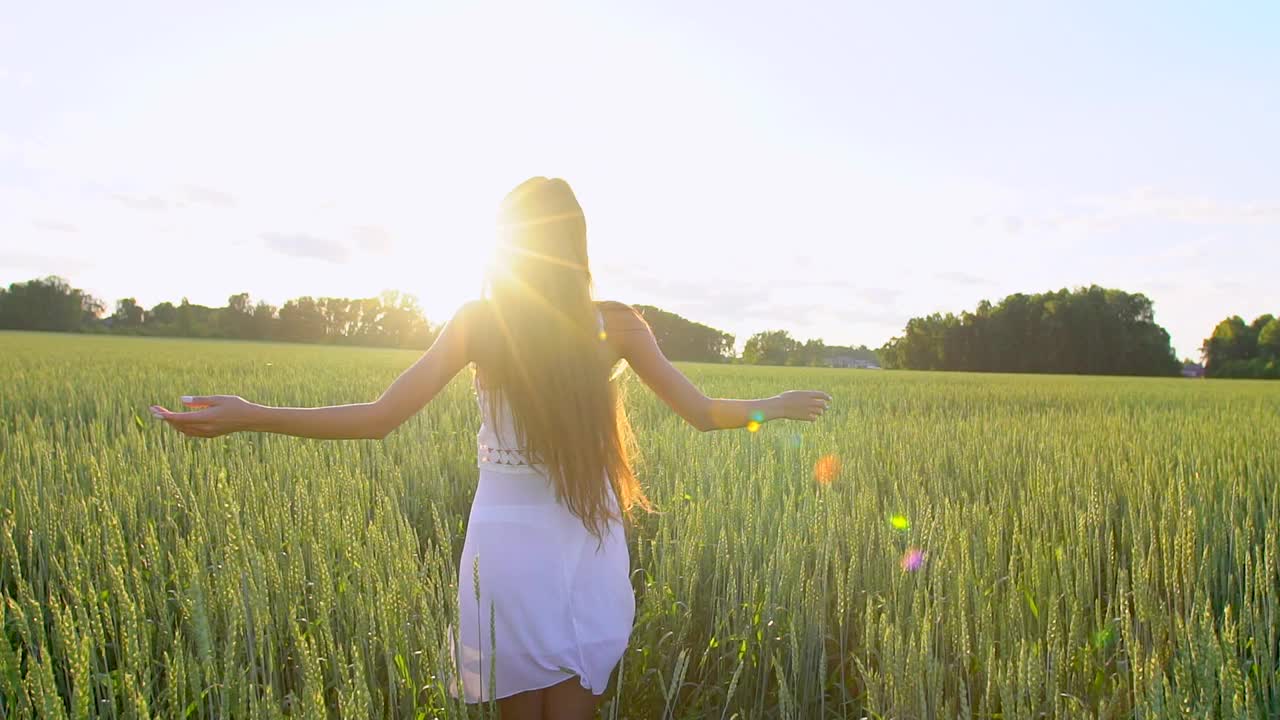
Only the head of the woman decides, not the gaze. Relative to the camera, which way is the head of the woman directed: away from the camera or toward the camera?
away from the camera

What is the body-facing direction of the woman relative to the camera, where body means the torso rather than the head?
away from the camera
